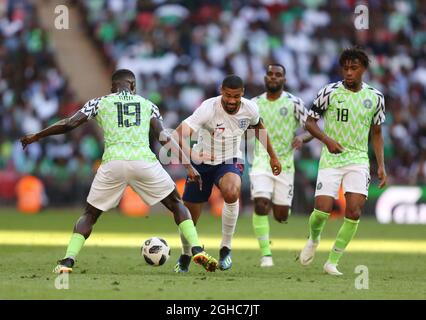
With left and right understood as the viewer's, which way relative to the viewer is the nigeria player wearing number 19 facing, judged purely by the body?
facing away from the viewer

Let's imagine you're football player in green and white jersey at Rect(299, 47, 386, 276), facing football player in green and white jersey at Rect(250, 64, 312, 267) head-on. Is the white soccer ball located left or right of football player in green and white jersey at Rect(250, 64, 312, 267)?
left

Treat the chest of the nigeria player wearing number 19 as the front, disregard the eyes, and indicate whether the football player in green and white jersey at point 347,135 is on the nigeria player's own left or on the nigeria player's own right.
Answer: on the nigeria player's own right

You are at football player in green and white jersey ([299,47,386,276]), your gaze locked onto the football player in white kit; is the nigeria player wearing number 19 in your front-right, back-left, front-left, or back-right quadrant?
front-left

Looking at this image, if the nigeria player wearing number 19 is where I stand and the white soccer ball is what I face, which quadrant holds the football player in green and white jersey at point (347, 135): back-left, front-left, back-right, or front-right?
front-right

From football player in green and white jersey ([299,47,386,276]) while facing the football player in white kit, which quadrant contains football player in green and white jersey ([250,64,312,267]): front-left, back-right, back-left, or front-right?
front-right

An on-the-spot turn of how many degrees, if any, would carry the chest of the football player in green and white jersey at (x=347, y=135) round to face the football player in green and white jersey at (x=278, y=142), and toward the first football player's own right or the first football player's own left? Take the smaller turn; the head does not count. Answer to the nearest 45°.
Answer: approximately 135° to the first football player's own right

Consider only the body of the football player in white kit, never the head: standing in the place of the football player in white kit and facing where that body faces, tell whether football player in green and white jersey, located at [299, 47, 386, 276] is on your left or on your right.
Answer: on your left

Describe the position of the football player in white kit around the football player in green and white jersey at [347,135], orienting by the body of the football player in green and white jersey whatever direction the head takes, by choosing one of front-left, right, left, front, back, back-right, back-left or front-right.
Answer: right

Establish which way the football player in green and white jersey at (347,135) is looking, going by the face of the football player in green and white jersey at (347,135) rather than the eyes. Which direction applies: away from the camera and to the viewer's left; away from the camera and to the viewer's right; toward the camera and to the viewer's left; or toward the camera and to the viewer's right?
toward the camera and to the viewer's left

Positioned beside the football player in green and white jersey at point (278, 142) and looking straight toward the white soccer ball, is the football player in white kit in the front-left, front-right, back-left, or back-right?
front-left

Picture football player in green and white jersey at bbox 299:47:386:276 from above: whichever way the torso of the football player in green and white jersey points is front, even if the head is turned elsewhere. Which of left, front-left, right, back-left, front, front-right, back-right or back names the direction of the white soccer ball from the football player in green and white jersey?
right

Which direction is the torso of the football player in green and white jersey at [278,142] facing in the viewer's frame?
toward the camera

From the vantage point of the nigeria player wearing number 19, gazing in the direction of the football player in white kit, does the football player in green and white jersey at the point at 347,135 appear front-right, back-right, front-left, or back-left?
front-right

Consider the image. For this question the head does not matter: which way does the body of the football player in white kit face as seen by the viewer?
toward the camera
